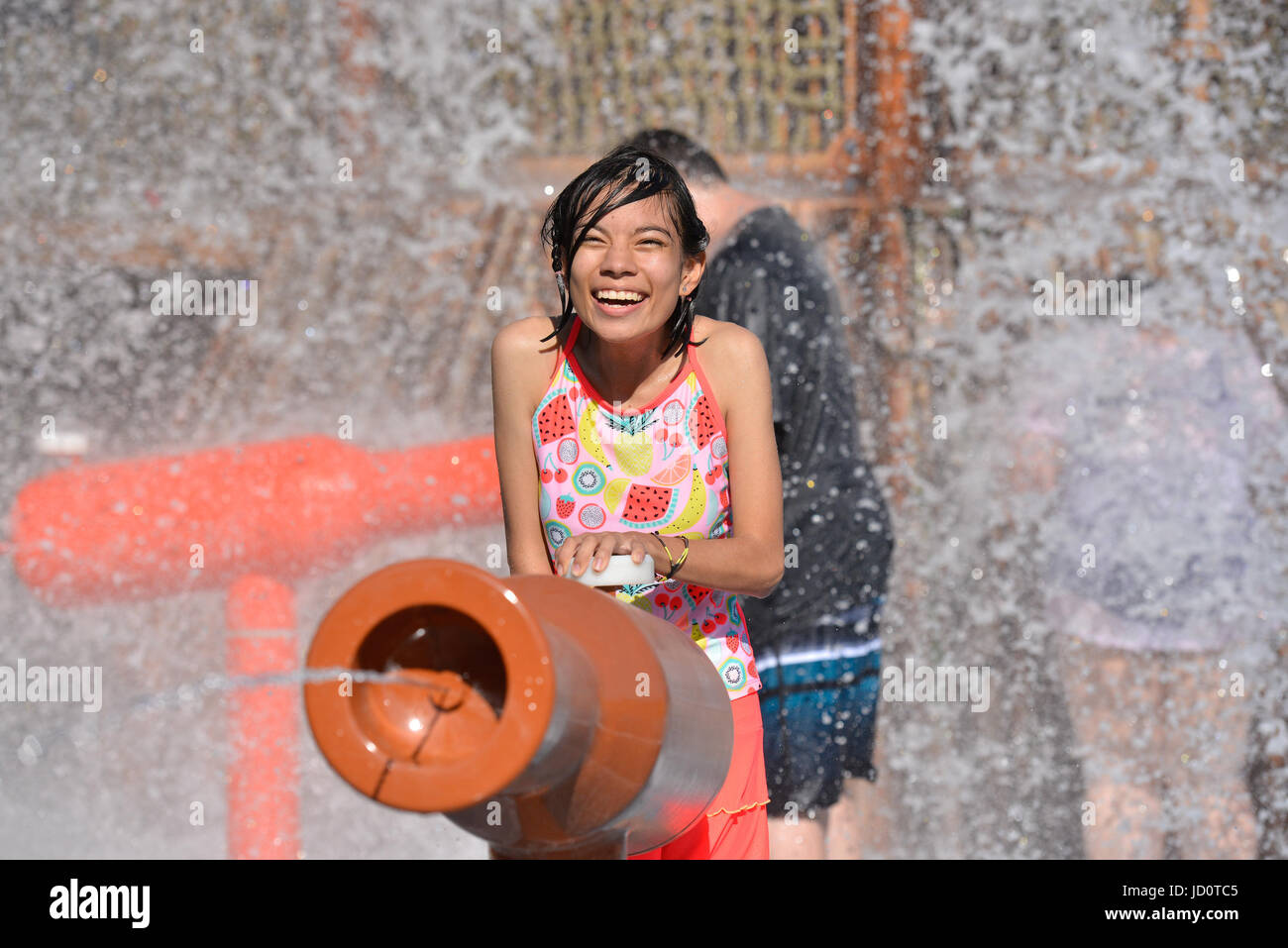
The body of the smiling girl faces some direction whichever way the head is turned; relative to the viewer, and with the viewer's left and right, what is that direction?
facing the viewer

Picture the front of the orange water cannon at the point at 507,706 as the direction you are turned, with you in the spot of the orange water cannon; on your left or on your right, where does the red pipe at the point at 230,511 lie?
on your right

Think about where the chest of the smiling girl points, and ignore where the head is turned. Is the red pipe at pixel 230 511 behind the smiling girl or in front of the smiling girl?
behind

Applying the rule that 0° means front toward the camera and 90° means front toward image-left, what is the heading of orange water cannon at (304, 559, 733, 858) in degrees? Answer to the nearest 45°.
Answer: approximately 45°
